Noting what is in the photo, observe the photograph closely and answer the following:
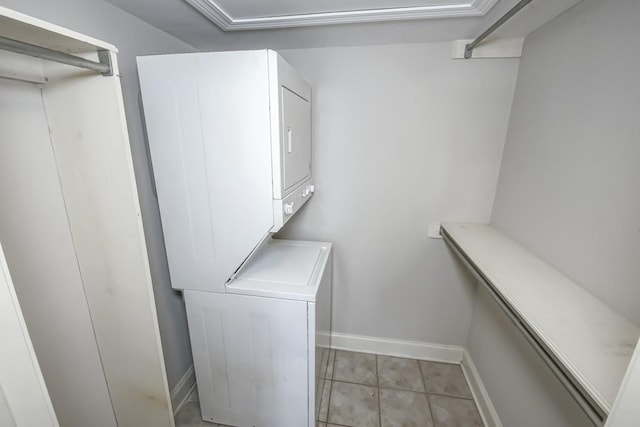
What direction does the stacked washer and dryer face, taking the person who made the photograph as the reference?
facing to the right of the viewer

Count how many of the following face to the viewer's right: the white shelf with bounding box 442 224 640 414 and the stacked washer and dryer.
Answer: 1

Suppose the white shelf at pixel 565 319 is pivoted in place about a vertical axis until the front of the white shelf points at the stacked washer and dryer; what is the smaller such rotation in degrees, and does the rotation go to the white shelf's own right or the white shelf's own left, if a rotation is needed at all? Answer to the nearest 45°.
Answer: approximately 45° to the white shelf's own right

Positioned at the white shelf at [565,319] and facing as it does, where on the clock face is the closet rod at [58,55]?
The closet rod is roughly at 12 o'clock from the white shelf.

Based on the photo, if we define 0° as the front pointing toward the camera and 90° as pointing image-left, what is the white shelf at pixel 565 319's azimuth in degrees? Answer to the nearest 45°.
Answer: approximately 45°

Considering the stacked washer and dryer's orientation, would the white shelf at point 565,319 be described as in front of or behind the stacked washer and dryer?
in front

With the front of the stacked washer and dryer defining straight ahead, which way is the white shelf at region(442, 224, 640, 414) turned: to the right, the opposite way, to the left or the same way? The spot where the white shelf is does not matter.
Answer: the opposite way
